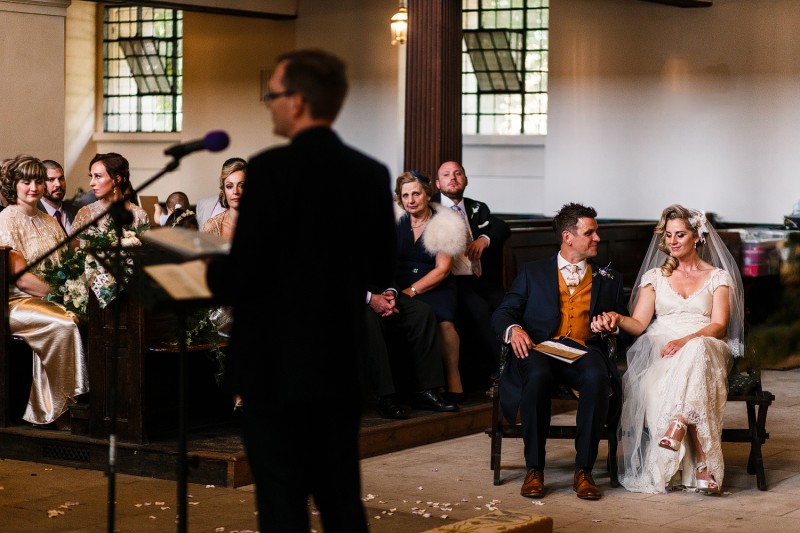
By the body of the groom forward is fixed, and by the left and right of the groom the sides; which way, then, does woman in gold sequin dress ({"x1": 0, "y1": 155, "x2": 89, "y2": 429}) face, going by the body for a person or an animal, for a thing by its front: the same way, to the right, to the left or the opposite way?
to the left

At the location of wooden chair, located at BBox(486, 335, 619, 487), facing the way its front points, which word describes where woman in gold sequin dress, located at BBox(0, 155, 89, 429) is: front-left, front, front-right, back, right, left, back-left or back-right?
right

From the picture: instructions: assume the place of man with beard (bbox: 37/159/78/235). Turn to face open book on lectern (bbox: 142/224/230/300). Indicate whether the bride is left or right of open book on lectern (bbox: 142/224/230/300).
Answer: left

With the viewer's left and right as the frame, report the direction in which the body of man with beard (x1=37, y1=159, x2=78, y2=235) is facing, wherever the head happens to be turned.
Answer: facing the viewer and to the right of the viewer

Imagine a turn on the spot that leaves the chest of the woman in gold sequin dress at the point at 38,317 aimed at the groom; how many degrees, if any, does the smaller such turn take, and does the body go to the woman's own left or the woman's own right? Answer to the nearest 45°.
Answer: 0° — they already face them

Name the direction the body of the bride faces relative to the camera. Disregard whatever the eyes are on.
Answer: toward the camera

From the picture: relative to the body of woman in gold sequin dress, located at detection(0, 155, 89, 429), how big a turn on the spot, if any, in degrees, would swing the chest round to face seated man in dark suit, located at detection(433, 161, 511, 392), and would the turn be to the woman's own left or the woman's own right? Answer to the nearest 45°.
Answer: approximately 45° to the woman's own left

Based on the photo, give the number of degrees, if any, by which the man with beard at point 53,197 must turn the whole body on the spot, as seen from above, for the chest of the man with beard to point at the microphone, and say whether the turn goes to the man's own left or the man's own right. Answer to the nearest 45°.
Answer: approximately 45° to the man's own right

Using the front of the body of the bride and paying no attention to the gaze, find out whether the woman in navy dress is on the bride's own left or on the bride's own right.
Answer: on the bride's own right

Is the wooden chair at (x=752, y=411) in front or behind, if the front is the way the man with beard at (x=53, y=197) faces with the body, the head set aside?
in front

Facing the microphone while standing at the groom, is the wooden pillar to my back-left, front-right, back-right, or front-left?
back-right

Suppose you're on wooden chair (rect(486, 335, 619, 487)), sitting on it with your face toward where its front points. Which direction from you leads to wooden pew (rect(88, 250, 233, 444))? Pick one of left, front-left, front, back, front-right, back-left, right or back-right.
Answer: right

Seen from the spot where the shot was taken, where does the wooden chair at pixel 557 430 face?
facing the viewer

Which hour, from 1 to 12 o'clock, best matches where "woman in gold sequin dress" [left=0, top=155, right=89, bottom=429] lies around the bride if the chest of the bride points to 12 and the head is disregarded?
The woman in gold sequin dress is roughly at 3 o'clock from the bride.

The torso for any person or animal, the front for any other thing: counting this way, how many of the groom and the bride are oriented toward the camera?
2

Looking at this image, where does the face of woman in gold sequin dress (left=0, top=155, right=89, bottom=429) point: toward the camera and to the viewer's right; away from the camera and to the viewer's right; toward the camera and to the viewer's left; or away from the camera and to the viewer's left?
toward the camera and to the viewer's right

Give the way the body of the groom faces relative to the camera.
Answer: toward the camera
